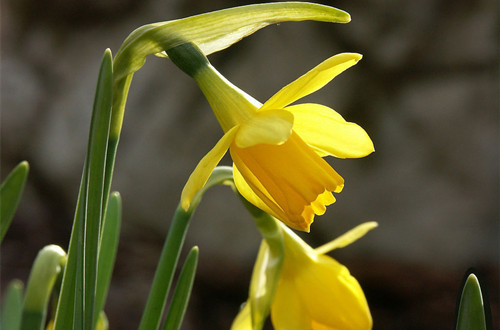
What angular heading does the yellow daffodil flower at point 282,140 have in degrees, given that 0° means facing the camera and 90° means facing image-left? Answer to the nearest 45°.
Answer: approximately 270°
